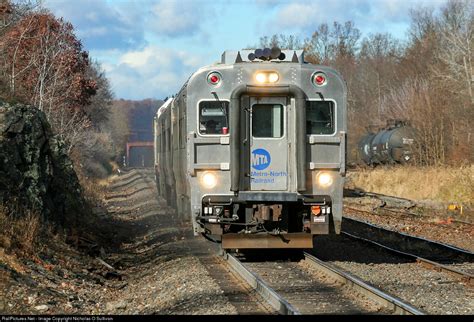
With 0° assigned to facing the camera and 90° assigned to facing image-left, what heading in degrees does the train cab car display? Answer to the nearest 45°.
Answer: approximately 0°

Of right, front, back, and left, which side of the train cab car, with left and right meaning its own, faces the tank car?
back

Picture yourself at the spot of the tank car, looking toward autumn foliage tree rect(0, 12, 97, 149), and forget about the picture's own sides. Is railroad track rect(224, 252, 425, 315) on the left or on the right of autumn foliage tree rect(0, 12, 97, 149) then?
left

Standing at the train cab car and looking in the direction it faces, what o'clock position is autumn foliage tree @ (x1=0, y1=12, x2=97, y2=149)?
The autumn foliage tree is roughly at 5 o'clock from the train cab car.

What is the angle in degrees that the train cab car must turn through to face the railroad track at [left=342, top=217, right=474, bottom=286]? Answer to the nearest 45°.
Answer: approximately 45° to its left
